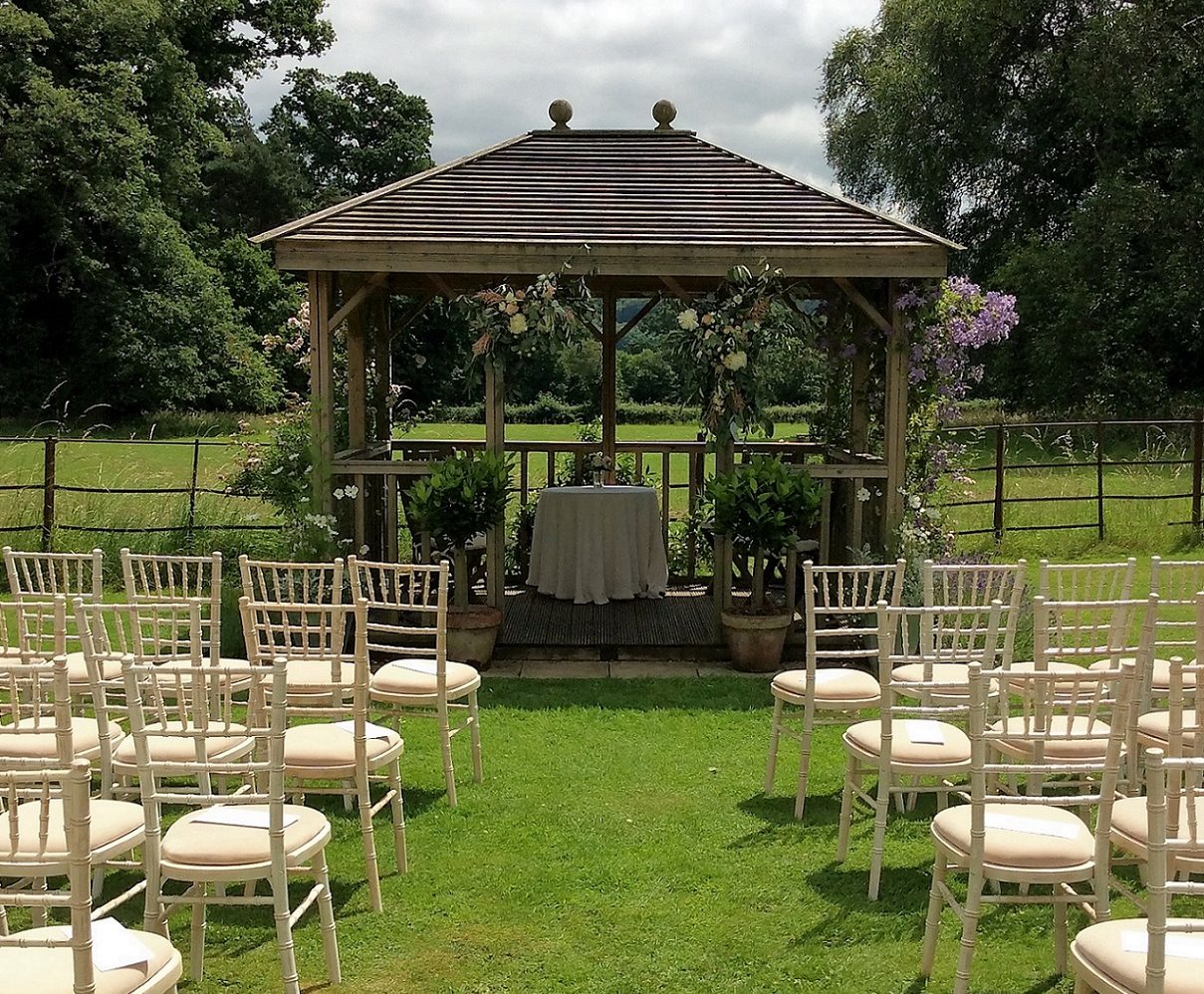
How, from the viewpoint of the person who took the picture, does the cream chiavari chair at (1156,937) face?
facing away from the viewer and to the left of the viewer

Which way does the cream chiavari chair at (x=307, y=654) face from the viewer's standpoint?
away from the camera

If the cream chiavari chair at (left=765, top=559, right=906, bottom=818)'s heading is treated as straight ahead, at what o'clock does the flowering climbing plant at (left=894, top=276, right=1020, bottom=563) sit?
The flowering climbing plant is roughly at 2 o'clock from the cream chiavari chair.

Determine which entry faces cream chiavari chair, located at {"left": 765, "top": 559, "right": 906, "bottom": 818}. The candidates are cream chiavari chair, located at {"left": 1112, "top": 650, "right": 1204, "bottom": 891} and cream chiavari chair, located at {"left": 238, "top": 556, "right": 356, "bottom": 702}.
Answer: cream chiavari chair, located at {"left": 1112, "top": 650, "right": 1204, "bottom": 891}

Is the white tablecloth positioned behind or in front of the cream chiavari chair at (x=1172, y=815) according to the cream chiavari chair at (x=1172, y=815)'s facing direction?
in front

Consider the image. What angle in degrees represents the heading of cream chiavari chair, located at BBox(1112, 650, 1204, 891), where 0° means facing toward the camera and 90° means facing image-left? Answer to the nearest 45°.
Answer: approximately 135°

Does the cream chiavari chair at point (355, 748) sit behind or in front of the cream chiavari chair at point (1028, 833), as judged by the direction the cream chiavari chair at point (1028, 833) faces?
in front

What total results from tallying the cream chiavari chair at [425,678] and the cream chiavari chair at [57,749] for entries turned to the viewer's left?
0

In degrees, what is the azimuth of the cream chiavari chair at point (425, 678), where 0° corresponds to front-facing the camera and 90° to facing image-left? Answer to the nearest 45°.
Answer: approximately 225°

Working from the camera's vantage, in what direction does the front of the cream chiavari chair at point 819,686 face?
facing away from the viewer and to the left of the viewer

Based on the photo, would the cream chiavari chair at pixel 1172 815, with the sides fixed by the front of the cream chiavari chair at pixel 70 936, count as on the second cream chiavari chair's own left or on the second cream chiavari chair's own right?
on the second cream chiavari chair's own right

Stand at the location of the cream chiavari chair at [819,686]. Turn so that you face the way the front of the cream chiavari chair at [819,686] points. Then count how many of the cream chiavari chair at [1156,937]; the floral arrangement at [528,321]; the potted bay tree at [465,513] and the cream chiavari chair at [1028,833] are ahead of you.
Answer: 2

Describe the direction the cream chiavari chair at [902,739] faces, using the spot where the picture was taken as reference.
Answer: facing away from the viewer and to the left of the viewer

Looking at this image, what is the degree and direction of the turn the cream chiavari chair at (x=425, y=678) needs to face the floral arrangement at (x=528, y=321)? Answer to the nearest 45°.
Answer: approximately 45° to its left

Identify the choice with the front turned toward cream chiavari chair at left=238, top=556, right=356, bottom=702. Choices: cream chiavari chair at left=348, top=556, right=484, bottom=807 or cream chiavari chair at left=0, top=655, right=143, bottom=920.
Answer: cream chiavari chair at left=0, top=655, right=143, bottom=920

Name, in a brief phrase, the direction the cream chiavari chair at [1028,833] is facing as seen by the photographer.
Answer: facing away from the viewer and to the left of the viewer

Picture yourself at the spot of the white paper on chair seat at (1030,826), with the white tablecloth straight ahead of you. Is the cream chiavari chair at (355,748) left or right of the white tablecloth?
left
